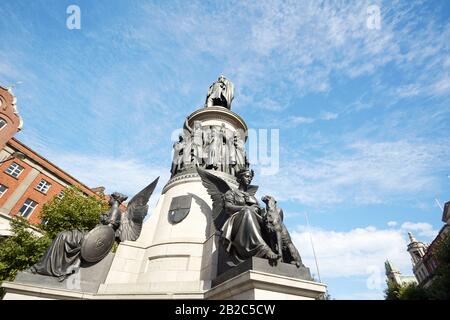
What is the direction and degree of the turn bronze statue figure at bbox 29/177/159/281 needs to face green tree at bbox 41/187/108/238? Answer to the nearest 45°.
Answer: approximately 90° to its right

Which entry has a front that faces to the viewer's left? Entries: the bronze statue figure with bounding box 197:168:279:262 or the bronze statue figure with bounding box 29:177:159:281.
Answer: the bronze statue figure with bounding box 29:177:159:281

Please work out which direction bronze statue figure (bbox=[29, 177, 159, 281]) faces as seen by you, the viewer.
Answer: facing to the left of the viewer

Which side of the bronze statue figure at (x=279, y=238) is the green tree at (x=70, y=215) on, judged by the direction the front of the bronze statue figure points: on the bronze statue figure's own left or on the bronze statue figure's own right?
on the bronze statue figure's own right

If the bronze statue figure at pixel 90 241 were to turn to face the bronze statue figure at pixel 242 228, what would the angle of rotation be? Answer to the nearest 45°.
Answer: approximately 135° to its left

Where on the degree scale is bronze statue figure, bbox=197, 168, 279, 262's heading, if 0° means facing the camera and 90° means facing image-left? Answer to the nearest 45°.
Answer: approximately 315°

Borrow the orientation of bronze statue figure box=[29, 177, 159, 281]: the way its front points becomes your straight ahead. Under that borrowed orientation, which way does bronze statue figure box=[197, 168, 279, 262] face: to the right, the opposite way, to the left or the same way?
to the left

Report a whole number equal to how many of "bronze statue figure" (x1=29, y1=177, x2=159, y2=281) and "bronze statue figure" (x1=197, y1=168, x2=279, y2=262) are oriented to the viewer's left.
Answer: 1
